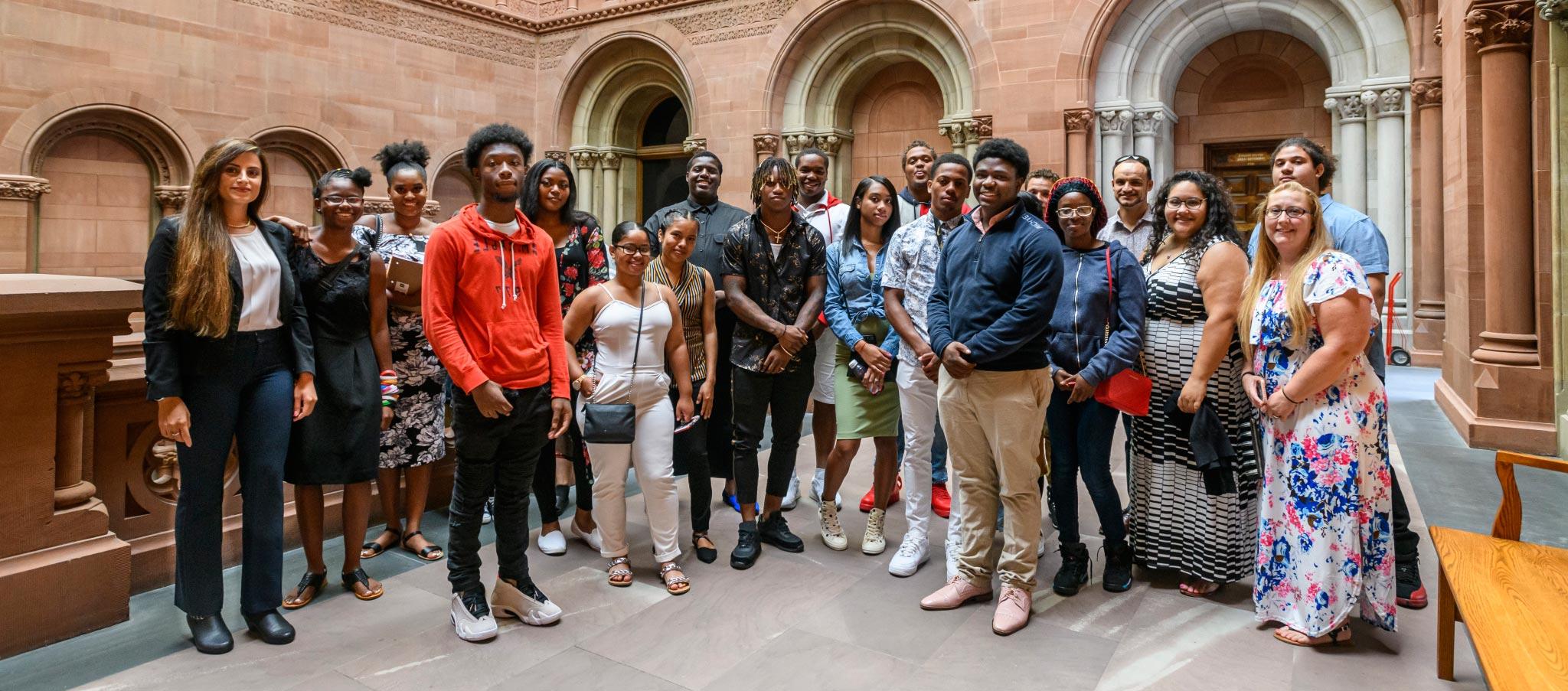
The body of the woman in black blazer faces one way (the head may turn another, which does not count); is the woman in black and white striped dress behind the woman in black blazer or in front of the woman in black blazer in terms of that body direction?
in front

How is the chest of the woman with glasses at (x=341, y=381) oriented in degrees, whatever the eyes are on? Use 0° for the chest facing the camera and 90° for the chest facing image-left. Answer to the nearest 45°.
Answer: approximately 0°

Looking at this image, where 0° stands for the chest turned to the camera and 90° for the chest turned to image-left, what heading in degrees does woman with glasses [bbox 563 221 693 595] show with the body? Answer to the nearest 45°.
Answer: approximately 0°

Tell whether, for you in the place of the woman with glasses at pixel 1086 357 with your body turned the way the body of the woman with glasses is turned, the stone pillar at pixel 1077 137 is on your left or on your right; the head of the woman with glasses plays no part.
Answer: on your right

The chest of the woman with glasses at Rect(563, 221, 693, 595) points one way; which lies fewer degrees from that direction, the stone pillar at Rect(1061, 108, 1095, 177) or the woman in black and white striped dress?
the woman in black and white striped dress

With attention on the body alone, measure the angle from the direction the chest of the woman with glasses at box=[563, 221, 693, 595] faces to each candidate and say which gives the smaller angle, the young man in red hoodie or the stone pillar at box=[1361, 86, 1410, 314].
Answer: the young man in red hoodie

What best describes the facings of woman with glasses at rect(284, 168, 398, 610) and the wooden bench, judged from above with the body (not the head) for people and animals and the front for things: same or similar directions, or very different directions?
very different directions

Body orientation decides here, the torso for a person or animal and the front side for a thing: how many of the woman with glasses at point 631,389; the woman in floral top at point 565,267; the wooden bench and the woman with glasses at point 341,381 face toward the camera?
3
